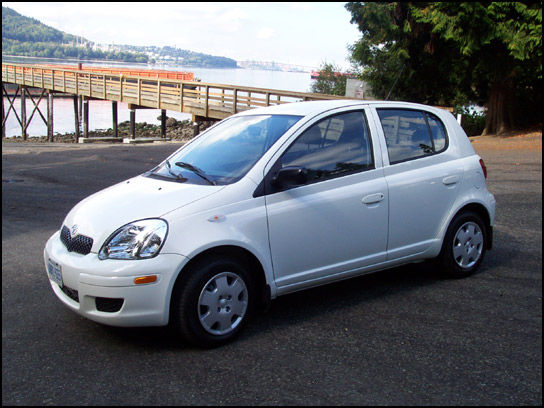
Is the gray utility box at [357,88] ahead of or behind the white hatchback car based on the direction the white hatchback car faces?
behind

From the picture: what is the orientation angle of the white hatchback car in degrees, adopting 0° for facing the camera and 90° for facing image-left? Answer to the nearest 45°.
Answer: approximately 45°

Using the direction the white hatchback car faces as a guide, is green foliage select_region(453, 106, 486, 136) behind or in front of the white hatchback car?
behind

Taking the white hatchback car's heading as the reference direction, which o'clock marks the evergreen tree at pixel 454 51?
The evergreen tree is roughly at 5 o'clock from the white hatchback car.

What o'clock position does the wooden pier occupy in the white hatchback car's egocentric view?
The wooden pier is roughly at 4 o'clock from the white hatchback car.

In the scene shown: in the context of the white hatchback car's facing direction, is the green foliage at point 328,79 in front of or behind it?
behind
